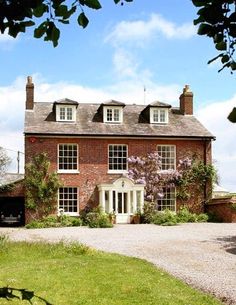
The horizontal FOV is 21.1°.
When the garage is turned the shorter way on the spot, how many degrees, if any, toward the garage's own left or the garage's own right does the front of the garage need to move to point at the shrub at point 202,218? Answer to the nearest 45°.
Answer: approximately 90° to the garage's own left

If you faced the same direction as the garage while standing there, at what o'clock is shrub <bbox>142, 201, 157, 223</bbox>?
The shrub is roughly at 10 o'clock from the garage.

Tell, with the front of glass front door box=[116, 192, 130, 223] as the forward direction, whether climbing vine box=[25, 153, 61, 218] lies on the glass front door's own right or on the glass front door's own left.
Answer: on the glass front door's own right

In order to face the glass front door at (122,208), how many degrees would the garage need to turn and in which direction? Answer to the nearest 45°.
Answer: approximately 45° to its left

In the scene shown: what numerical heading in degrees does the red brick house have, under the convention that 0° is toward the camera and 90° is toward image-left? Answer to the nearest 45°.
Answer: approximately 0°

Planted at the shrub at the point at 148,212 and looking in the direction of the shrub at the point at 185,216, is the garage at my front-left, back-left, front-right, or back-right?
back-left
